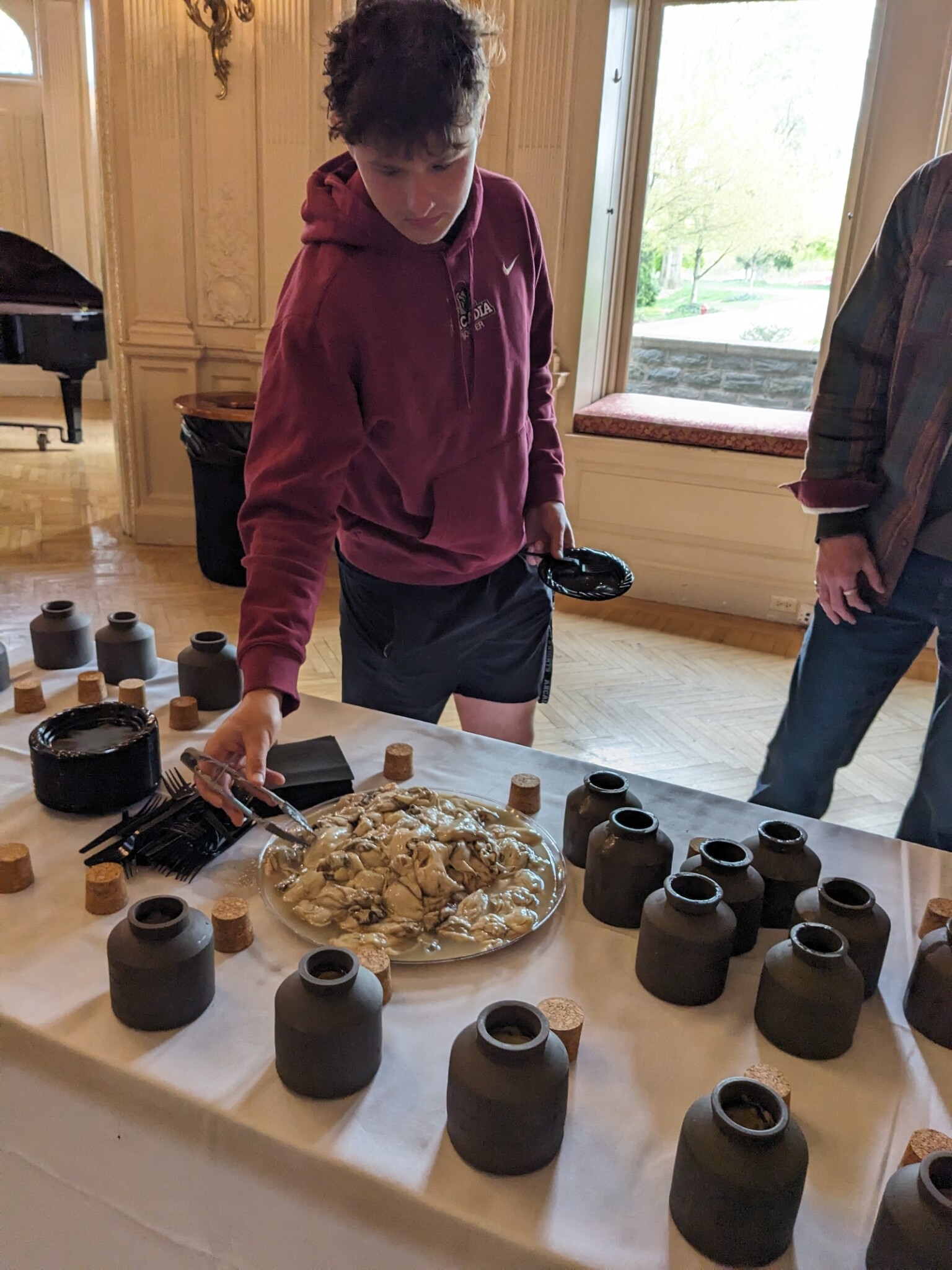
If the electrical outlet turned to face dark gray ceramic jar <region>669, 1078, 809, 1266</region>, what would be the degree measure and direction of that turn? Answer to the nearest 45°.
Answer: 0° — it already faces it

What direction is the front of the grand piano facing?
to the viewer's left

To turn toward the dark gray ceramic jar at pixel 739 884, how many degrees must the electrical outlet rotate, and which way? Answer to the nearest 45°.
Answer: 0° — it already faces it

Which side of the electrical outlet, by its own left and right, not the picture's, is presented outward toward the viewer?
front

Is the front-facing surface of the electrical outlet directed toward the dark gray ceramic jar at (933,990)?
yes

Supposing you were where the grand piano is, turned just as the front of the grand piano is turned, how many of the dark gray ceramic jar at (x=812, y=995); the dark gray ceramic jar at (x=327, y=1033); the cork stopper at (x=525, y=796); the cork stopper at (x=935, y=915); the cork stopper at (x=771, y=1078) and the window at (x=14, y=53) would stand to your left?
5

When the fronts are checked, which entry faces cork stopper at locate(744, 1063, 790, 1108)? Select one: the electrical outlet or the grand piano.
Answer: the electrical outlet

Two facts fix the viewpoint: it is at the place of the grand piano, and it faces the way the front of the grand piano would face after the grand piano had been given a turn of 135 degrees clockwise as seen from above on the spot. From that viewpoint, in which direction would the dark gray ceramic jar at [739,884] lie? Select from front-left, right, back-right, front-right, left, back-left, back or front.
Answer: back-right

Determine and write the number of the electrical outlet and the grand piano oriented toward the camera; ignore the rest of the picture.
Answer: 1

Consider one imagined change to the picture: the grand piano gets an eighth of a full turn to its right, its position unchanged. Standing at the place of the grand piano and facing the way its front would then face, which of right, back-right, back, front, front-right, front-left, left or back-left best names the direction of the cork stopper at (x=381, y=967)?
back-left

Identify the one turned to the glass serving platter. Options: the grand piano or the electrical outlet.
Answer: the electrical outlet

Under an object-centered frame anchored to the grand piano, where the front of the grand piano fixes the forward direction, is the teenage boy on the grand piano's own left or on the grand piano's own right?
on the grand piano's own left

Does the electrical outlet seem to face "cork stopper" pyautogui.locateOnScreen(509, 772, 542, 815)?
yes

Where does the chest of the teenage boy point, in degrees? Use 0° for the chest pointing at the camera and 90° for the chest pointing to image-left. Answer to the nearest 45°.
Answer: approximately 315°

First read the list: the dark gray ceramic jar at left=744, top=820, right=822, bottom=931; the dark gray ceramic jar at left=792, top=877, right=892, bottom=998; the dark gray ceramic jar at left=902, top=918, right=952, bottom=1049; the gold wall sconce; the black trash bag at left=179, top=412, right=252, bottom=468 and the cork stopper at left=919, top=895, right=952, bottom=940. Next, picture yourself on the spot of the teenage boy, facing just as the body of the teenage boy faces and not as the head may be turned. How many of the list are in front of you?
4
